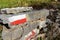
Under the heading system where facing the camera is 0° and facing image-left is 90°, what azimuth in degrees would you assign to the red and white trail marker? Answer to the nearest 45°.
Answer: approximately 0°
